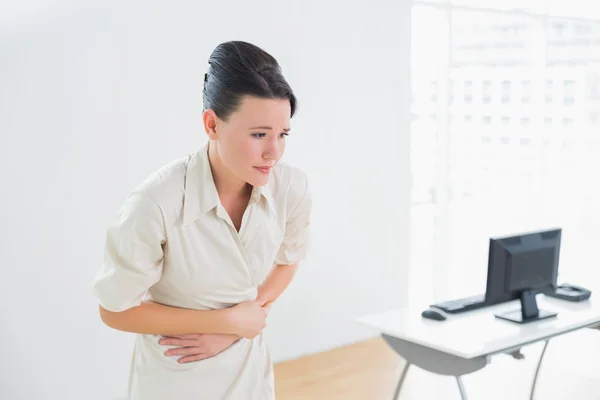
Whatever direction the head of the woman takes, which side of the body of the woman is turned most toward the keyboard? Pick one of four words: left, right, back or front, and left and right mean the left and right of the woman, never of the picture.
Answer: left

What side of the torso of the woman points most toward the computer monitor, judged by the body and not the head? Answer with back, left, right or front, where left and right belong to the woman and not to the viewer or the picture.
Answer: left

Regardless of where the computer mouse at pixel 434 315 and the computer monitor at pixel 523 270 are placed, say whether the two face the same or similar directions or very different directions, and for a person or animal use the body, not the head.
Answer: very different directions

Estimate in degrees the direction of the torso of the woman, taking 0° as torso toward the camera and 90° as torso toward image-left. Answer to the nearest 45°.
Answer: approximately 315°
